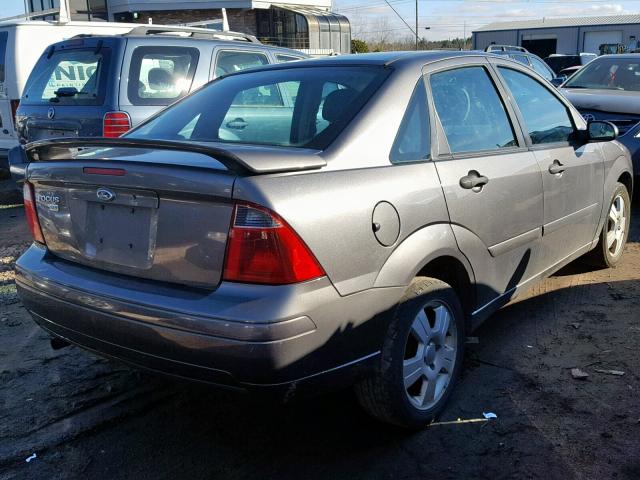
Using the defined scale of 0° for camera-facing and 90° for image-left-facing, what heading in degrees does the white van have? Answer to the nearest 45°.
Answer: approximately 225°

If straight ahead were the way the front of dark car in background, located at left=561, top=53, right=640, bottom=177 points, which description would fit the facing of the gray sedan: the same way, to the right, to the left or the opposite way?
the opposite way

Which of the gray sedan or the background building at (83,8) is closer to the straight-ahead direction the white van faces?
the background building

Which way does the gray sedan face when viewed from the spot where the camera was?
facing away from the viewer and to the right of the viewer

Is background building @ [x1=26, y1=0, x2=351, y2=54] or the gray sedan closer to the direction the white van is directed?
the background building

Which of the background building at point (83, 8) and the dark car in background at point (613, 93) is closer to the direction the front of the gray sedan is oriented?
the dark car in background

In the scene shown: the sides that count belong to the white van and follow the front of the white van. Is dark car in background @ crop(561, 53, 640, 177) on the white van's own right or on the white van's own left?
on the white van's own right

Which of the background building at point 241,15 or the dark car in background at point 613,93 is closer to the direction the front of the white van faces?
the background building

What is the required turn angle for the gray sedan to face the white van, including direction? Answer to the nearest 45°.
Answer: approximately 90° to its left

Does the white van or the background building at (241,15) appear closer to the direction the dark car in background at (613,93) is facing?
the white van
